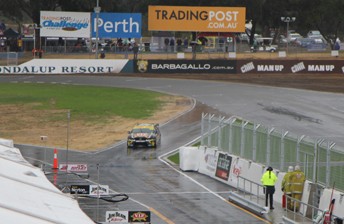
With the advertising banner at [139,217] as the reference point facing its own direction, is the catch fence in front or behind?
behind

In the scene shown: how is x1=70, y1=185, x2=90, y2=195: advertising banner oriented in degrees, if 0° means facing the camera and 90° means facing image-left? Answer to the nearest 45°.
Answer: approximately 0°

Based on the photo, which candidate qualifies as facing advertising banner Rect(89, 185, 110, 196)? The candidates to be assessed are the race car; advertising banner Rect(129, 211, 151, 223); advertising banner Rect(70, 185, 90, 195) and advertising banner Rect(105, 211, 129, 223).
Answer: the race car

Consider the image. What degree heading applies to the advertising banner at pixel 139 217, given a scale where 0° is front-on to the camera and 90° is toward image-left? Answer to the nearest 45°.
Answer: approximately 0°

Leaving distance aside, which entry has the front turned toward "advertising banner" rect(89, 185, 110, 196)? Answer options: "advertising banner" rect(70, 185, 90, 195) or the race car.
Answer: the race car
